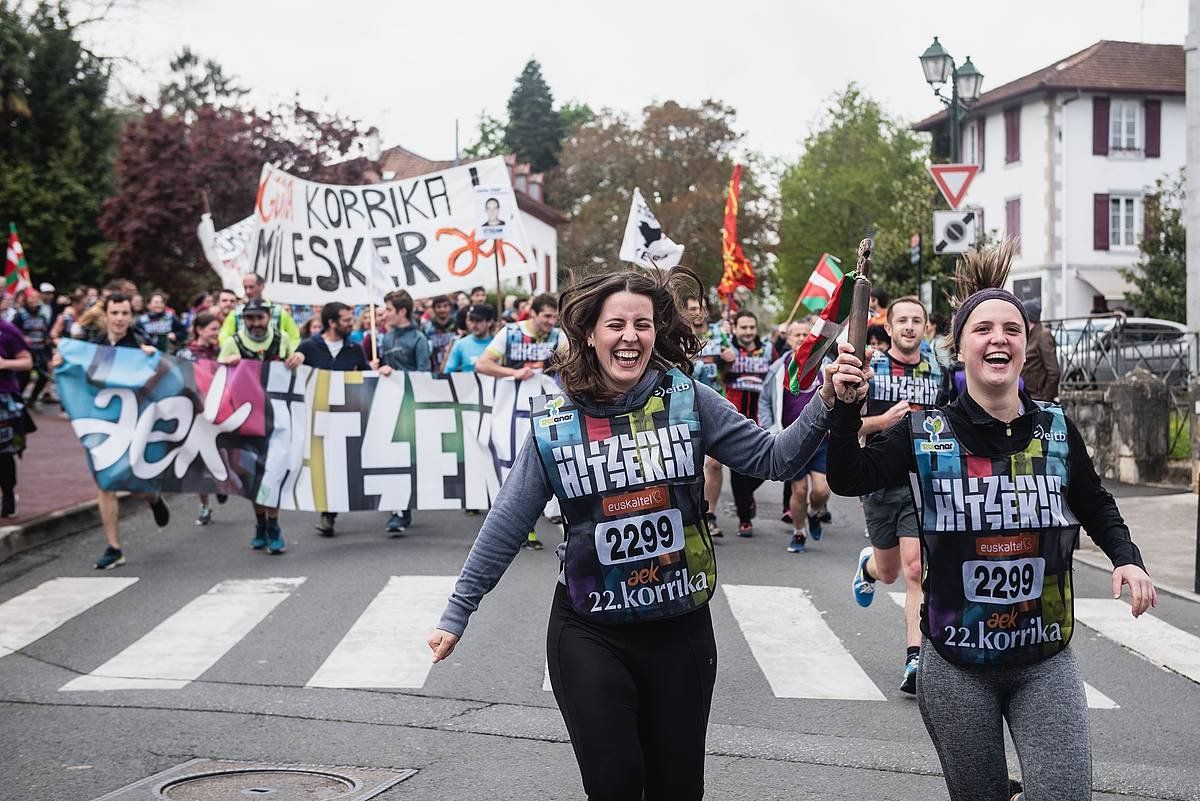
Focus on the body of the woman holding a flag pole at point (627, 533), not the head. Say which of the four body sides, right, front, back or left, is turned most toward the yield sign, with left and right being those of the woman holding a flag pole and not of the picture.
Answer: back

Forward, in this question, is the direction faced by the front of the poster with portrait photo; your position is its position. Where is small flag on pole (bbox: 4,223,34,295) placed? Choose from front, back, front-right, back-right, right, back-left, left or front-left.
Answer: back-right

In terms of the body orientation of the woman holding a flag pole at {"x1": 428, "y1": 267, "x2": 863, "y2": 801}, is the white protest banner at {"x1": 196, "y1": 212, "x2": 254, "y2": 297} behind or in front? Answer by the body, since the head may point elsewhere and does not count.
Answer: behind

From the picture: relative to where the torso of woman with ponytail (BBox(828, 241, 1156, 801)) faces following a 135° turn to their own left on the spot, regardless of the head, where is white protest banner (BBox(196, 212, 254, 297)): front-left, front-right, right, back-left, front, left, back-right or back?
left

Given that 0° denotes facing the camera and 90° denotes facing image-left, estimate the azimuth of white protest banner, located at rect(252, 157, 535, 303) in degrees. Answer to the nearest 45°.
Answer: approximately 0°

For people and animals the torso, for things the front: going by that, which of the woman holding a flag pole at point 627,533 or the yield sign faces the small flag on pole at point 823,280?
the yield sign

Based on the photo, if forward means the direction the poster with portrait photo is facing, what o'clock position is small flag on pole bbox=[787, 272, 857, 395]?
The small flag on pole is roughly at 12 o'clock from the poster with portrait photo.

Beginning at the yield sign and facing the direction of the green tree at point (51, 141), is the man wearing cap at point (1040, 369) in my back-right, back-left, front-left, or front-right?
back-left
